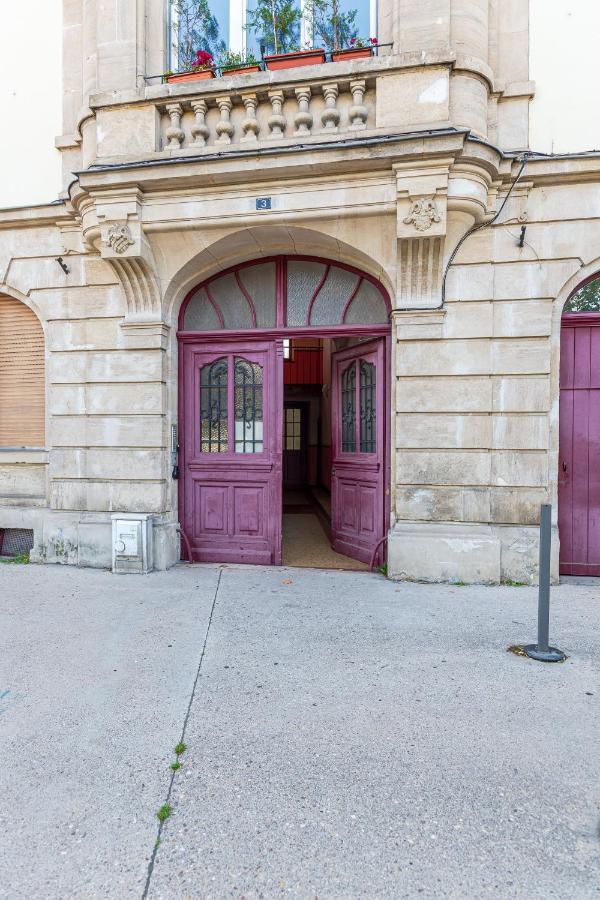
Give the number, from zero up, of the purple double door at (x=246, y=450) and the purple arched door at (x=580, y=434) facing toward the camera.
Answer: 2

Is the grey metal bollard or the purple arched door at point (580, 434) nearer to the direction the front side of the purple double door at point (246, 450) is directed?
the grey metal bollard

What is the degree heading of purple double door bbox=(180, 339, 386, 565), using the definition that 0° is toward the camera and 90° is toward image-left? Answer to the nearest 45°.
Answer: approximately 0°

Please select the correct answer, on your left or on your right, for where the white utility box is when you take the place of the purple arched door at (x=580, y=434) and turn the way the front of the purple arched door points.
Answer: on your right

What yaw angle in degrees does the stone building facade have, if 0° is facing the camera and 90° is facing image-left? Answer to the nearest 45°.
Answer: approximately 0°
